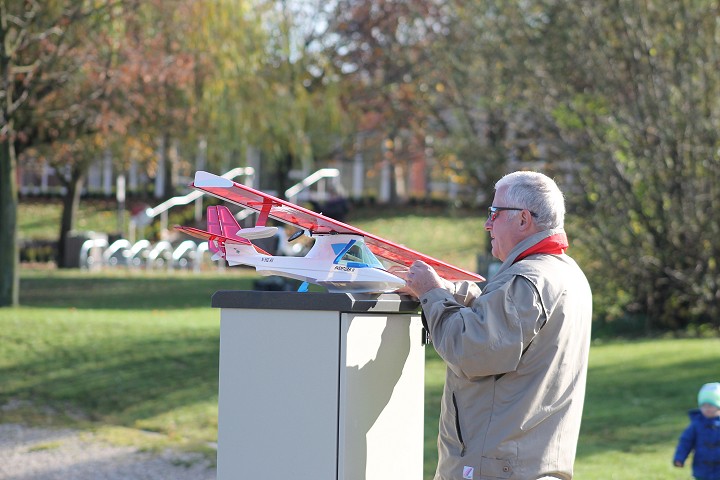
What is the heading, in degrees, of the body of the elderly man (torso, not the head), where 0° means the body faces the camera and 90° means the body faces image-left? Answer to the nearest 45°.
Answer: approximately 90°

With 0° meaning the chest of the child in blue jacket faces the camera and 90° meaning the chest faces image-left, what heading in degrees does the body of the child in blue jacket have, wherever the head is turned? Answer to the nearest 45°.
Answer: approximately 0°
